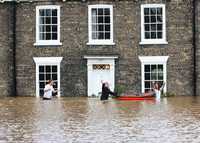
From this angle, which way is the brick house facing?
toward the camera

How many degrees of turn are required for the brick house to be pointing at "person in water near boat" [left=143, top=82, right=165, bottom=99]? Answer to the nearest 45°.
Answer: approximately 45° to its left
